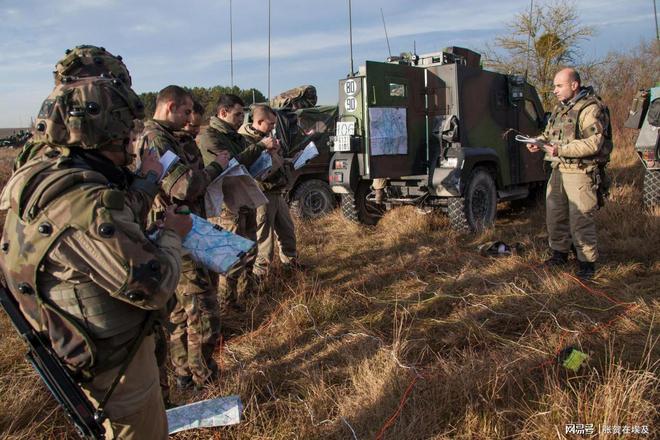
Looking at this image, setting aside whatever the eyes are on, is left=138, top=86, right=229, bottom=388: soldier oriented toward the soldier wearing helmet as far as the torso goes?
no

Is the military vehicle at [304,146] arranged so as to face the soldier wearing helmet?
no

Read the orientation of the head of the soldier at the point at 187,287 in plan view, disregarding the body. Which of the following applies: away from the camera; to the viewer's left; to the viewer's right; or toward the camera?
to the viewer's right

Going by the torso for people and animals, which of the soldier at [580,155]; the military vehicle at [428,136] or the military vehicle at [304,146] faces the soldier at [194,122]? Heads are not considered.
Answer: the soldier at [580,155]

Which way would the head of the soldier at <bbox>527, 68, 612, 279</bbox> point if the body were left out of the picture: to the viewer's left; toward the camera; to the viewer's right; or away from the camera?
to the viewer's left

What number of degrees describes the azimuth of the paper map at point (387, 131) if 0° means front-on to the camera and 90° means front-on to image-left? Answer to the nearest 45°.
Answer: approximately 0°

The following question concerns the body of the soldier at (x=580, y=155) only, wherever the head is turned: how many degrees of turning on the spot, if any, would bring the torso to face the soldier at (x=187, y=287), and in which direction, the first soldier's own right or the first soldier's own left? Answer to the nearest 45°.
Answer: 0° — they already face them

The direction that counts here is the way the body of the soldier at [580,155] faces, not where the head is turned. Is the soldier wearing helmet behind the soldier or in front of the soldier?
in front

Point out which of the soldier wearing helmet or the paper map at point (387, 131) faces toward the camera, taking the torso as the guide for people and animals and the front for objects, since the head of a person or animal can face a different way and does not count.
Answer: the paper map

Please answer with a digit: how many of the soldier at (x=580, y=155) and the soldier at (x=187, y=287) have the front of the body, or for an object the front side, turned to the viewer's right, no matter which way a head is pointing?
1

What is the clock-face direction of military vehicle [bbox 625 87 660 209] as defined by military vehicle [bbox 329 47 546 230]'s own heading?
military vehicle [bbox 625 87 660 209] is roughly at 1 o'clock from military vehicle [bbox 329 47 546 230].

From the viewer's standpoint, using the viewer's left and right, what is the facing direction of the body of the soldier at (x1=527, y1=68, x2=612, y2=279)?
facing the viewer and to the left of the viewer

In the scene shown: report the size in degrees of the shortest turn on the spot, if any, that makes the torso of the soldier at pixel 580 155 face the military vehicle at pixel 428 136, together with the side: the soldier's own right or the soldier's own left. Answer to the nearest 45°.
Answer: approximately 90° to the soldier's own right

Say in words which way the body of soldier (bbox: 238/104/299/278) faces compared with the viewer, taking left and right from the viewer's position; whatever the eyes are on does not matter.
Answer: facing the viewer and to the right of the viewer
